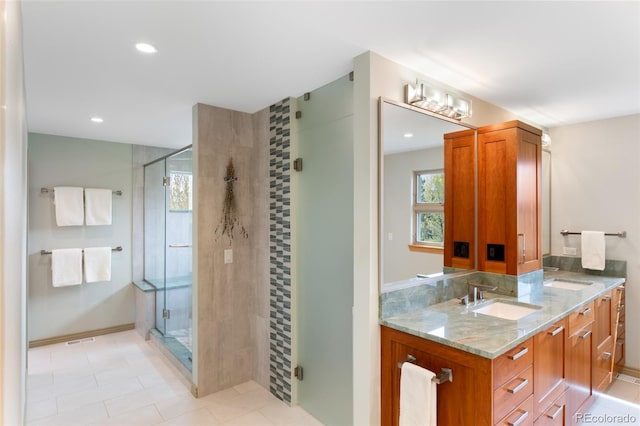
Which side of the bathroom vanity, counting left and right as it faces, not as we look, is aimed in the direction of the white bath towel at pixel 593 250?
left

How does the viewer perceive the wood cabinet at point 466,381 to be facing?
facing the viewer and to the right of the viewer

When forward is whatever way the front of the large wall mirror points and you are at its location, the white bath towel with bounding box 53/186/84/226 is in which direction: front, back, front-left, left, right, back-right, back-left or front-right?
back-right

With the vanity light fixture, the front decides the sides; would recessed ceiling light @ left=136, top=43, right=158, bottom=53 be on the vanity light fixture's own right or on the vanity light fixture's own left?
on the vanity light fixture's own right

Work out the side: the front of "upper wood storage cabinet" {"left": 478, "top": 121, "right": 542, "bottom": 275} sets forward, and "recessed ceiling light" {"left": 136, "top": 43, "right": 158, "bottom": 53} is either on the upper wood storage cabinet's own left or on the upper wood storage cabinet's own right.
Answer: on the upper wood storage cabinet's own right

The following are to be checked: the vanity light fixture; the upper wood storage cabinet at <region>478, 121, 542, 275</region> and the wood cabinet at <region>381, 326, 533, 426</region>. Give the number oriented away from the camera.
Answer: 0

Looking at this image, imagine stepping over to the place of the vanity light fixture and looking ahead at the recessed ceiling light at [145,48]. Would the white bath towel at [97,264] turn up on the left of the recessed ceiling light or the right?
right
